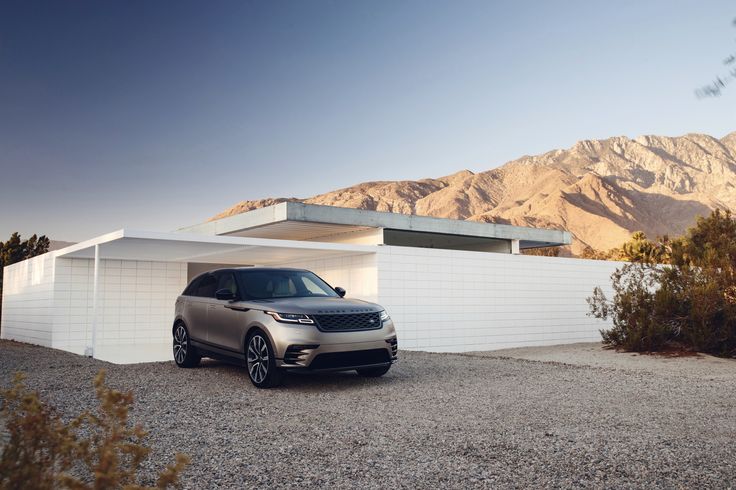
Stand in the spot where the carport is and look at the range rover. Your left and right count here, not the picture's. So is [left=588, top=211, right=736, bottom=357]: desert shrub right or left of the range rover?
left

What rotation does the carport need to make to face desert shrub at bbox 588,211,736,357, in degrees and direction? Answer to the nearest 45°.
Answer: approximately 45° to its left

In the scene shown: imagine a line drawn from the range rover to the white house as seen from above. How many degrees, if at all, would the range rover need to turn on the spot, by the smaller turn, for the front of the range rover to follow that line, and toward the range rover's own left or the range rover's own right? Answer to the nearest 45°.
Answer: approximately 135° to the range rover's own left

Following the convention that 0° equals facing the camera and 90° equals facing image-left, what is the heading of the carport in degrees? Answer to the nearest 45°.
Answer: approximately 315°

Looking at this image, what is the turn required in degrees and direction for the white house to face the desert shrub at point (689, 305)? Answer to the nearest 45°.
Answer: approximately 45° to its left

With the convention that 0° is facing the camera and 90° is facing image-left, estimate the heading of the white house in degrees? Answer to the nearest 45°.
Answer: approximately 315°

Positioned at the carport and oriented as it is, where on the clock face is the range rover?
The range rover is roughly at 1 o'clock from the carport.

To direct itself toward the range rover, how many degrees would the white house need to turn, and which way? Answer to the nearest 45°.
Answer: approximately 45° to its right

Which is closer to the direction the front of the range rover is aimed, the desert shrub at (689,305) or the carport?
the desert shrub
